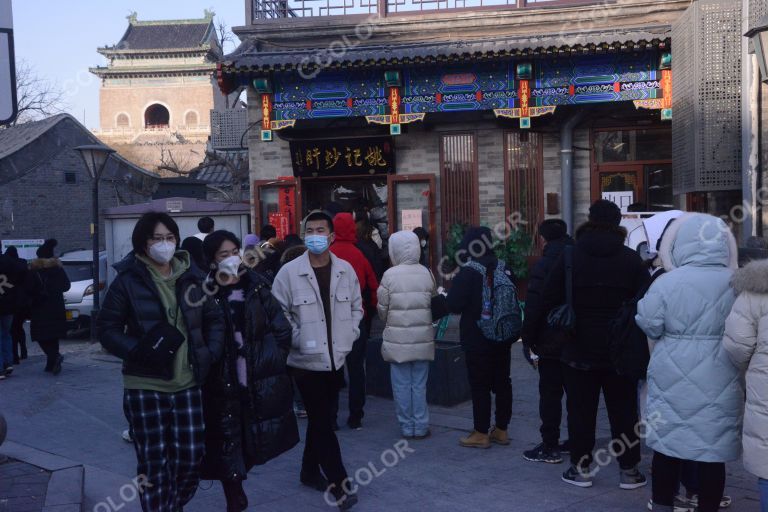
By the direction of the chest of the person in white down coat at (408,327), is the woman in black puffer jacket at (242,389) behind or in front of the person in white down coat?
behind

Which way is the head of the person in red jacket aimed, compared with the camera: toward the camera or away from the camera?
away from the camera

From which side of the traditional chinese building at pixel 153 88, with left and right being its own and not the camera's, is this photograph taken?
front

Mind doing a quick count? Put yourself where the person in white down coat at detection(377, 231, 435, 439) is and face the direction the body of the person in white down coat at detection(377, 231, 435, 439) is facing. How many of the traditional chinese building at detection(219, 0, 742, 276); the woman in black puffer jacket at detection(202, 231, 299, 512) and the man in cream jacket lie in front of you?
1

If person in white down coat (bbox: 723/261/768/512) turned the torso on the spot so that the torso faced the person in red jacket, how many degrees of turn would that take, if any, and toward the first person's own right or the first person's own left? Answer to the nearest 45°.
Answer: approximately 45° to the first person's own left

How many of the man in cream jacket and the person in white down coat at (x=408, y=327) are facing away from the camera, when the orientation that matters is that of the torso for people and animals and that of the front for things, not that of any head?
1

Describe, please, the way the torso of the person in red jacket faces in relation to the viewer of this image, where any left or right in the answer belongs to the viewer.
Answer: facing away from the viewer

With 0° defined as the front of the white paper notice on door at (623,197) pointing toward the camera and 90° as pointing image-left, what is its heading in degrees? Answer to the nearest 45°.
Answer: approximately 0°

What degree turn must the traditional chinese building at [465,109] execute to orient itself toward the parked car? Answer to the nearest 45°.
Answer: approximately 90° to its right

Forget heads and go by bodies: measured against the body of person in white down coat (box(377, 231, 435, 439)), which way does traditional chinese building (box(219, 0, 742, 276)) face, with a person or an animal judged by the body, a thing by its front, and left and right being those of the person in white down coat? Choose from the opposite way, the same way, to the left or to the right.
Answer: the opposite way

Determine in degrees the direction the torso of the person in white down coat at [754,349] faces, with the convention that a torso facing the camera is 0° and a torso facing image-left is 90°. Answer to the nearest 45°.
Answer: approximately 180°

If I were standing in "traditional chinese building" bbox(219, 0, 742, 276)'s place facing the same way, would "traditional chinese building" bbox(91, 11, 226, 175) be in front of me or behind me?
behind

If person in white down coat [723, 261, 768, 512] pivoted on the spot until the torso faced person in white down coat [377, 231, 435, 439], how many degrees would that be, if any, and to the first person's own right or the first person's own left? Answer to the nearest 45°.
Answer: approximately 45° to the first person's own left
